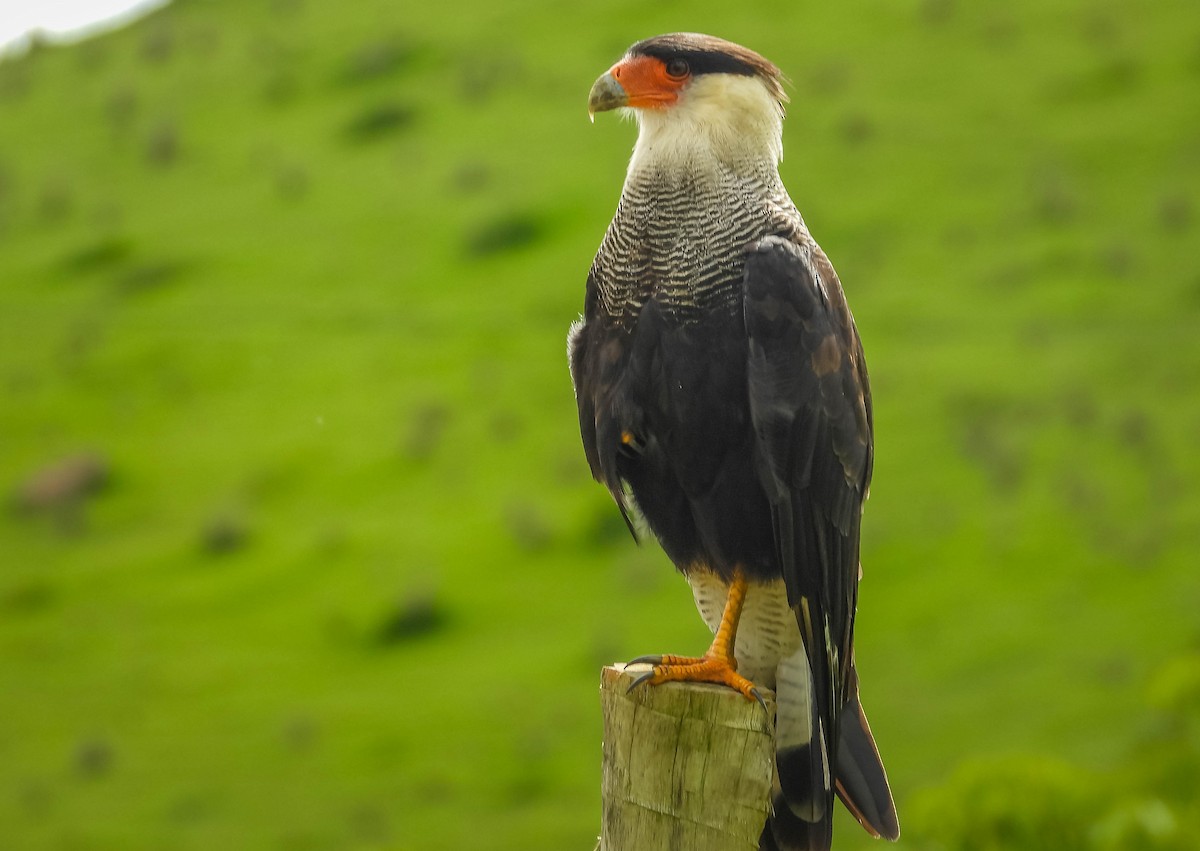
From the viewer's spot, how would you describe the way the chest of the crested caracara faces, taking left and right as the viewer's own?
facing the viewer and to the left of the viewer
